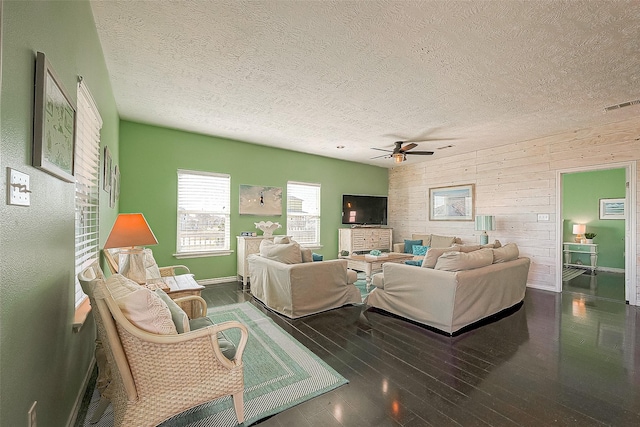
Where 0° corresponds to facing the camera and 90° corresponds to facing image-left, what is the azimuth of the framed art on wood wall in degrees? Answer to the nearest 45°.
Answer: approximately 45°

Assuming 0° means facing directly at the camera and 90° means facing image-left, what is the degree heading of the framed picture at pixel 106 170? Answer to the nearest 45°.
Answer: approximately 270°

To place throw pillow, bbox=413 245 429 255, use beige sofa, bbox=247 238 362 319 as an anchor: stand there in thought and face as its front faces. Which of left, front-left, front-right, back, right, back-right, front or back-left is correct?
front

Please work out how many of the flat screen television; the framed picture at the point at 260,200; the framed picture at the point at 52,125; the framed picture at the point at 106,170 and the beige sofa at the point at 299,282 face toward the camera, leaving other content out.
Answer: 2

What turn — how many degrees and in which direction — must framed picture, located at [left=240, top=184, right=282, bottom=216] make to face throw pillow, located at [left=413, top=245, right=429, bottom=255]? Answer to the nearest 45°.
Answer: approximately 90° to its left

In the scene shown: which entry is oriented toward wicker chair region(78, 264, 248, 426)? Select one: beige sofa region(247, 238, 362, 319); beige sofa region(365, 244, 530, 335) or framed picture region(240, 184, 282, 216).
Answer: the framed picture

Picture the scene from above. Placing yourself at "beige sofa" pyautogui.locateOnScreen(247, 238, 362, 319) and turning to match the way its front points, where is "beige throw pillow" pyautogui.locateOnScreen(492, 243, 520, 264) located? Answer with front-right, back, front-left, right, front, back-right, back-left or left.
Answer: front-right

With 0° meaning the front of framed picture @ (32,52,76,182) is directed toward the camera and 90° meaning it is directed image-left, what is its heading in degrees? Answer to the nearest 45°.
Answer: approximately 270°

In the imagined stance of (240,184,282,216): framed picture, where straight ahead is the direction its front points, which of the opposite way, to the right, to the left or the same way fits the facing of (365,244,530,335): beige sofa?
the opposite way

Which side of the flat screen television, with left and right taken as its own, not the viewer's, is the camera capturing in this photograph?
front

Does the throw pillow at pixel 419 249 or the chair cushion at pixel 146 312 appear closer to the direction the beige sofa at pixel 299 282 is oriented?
the throw pillow

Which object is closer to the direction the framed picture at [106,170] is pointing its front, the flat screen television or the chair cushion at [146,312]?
the flat screen television

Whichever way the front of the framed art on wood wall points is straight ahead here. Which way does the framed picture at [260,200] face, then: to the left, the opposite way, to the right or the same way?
to the left

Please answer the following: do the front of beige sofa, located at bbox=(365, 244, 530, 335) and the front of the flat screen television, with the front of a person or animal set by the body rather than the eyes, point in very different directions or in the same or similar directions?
very different directions

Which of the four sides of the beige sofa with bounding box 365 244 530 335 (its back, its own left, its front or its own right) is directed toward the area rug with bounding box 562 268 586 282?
right

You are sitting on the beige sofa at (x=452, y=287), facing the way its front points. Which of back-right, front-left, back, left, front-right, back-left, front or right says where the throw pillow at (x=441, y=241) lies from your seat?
front-right

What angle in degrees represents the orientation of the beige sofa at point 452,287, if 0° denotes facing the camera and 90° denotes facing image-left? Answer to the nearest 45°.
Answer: approximately 135°

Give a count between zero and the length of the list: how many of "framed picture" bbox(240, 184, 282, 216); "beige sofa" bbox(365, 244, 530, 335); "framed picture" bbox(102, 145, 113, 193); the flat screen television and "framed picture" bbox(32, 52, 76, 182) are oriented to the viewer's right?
2

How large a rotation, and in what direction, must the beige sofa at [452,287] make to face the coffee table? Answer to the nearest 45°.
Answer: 0° — it already faces it
